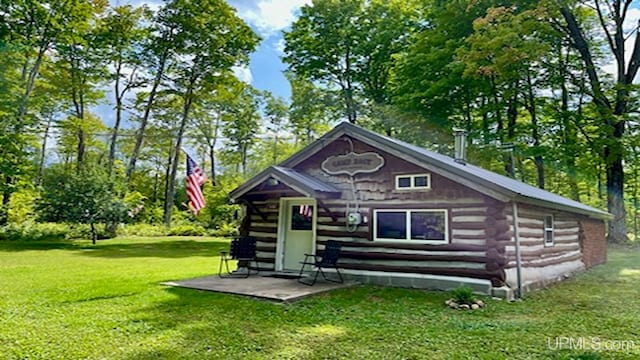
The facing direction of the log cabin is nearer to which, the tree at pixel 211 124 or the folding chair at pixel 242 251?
the folding chair

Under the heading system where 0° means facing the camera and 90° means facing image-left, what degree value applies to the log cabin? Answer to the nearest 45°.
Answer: approximately 45°

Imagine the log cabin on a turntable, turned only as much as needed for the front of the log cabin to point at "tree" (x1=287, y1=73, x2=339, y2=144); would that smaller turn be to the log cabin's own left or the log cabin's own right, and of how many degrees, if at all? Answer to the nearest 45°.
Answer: approximately 135° to the log cabin's own right

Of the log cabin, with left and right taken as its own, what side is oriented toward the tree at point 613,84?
back

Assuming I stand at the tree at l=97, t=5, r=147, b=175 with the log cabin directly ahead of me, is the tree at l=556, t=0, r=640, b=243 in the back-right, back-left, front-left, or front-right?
front-left

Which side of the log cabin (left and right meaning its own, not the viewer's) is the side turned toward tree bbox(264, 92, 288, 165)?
right

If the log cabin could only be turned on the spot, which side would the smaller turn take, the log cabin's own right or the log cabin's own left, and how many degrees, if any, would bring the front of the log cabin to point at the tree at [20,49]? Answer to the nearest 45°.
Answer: approximately 45° to the log cabin's own right

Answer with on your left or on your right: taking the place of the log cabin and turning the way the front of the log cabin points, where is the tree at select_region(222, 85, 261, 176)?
on your right

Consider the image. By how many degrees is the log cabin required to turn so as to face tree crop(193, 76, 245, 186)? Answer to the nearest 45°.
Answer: approximately 90° to its right

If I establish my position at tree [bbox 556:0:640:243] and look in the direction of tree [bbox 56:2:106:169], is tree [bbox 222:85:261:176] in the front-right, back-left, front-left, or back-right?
front-right

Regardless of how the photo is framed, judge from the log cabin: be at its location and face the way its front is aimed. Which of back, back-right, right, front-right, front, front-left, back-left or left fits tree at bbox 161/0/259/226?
right

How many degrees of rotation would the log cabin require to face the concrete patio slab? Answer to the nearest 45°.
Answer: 0° — it already faces it

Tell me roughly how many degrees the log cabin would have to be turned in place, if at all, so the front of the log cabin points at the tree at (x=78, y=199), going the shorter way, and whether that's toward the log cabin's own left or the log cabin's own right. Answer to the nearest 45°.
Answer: approximately 90° to the log cabin's own right
